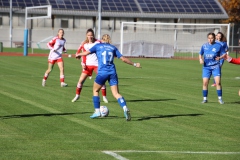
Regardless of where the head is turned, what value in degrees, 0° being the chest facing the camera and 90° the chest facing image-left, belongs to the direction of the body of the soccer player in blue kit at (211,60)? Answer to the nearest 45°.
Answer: approximately 0°
